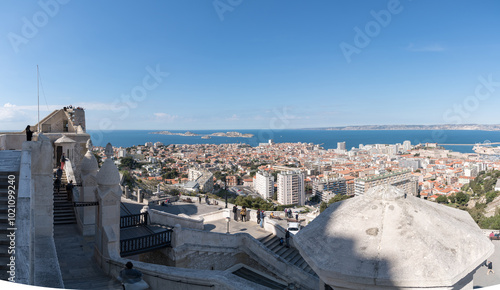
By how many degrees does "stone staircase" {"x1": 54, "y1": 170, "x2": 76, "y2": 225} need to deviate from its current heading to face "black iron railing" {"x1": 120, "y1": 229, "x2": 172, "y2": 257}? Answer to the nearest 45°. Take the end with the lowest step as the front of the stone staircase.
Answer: approximately 45° to its left

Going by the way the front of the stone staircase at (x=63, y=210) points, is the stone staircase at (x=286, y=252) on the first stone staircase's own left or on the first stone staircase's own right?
on the first stone staircase's own left

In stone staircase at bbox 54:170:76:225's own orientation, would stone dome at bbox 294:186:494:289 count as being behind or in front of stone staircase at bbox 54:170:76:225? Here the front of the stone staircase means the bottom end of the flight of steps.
in front

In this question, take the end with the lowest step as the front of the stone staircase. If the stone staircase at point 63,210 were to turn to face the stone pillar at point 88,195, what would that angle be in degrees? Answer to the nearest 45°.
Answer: approximately 45° to its left

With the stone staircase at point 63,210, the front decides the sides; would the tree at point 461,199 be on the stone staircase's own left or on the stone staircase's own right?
on the stone staircase's own left

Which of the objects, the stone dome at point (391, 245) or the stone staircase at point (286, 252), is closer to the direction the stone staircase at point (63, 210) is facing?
the stone dome

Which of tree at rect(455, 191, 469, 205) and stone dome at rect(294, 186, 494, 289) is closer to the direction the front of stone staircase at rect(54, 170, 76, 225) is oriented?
the stone dome

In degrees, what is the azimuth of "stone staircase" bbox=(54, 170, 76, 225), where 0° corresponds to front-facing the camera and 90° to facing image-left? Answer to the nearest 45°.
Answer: approximately 0°

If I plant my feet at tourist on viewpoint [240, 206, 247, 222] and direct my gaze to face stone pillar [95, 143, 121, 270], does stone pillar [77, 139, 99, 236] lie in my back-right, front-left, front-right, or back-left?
front-right

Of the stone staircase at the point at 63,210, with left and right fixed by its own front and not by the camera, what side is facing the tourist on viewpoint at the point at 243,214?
left

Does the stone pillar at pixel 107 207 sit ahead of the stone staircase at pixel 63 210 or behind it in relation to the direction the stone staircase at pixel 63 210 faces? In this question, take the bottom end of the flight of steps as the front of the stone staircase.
ahead
